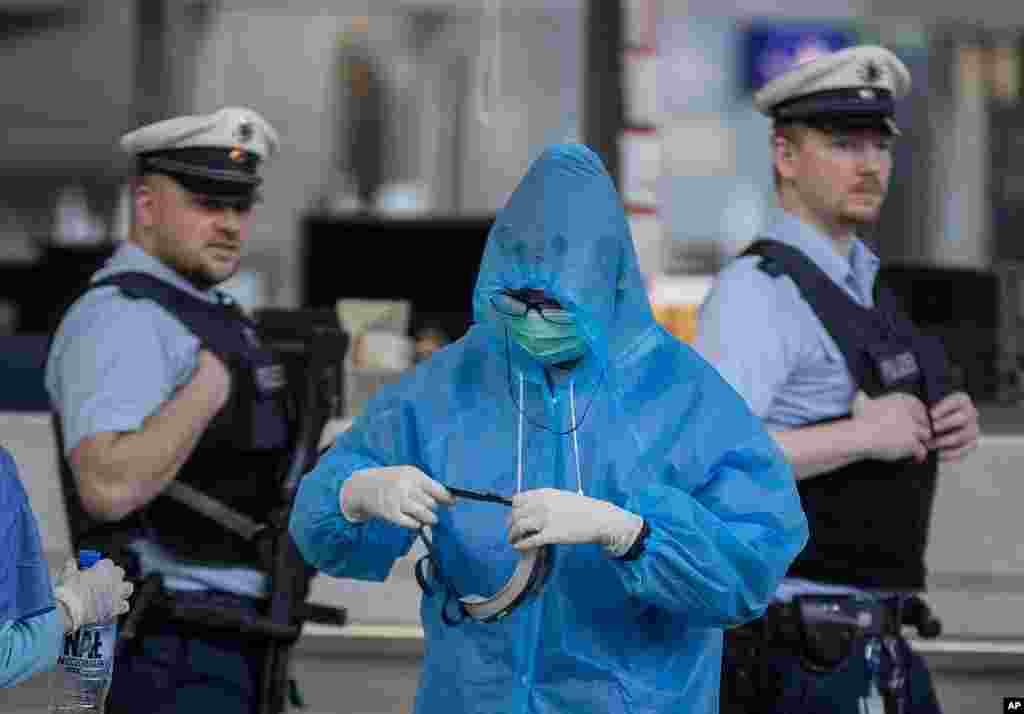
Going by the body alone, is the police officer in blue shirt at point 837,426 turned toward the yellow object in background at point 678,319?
no

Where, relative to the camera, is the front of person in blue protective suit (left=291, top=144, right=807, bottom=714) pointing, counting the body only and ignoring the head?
toward the camera

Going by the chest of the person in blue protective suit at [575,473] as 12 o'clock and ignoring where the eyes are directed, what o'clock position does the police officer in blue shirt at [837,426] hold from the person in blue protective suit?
The police officer in blue shirt is roughly at 7 o'clock from the person in blue protective suit.

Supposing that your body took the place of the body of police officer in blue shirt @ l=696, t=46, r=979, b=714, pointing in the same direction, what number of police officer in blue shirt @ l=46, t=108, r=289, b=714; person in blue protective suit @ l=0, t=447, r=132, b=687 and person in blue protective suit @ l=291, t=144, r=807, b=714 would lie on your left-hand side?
0

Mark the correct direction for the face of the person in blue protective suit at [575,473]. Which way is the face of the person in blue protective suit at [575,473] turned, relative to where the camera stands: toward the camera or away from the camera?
toward the camera

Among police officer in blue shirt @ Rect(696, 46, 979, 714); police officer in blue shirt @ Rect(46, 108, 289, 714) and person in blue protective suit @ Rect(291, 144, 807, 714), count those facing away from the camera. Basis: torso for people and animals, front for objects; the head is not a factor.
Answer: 0

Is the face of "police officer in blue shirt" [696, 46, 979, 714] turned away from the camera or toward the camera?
toward the camera

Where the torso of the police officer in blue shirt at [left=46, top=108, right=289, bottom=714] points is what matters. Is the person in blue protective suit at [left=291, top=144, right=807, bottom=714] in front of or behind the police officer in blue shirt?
in front

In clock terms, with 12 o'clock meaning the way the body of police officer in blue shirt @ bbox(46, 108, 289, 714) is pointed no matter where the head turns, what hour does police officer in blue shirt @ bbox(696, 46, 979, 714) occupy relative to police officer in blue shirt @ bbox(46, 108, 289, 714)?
police officer in blue shirt @ bbox(696, 46, 979, 714) is roughly at 11 o'clock from police officer in blue shirt @ bbox(46, 108, 289, 714).

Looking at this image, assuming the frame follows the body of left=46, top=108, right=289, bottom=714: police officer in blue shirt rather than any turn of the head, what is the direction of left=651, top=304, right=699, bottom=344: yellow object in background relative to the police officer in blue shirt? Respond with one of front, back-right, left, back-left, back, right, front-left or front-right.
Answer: left

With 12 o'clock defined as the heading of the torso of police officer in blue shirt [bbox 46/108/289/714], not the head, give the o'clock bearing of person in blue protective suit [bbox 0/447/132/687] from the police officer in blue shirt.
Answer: The person in blue protective suit is roughly at 2 o'clock from the police officer in blue shirt.

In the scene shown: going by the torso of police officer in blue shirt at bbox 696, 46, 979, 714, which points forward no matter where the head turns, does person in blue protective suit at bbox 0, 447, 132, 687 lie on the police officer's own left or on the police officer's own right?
on the police officer's own right

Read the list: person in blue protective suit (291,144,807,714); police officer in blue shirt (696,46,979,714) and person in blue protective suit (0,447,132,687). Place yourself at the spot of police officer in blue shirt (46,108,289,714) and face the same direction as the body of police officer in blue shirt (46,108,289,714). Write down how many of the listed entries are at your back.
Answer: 0

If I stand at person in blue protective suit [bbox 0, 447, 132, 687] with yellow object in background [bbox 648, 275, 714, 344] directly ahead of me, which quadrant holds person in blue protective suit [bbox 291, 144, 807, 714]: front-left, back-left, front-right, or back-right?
front-right

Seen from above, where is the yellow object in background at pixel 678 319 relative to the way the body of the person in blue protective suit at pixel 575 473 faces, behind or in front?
behind
